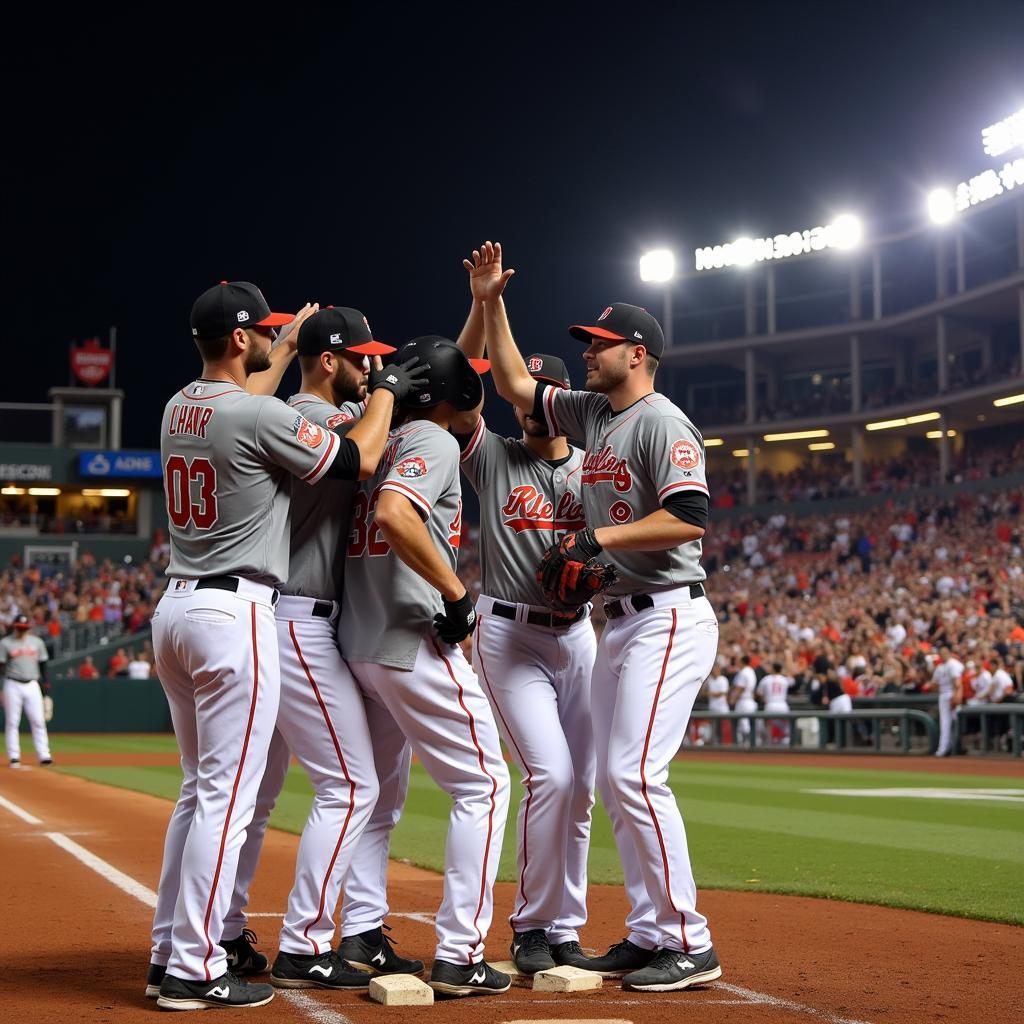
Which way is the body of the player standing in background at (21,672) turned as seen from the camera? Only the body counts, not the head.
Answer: toward the camera

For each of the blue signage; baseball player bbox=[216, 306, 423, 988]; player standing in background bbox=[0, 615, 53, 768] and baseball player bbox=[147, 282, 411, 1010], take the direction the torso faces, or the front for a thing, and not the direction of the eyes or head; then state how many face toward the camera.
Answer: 2

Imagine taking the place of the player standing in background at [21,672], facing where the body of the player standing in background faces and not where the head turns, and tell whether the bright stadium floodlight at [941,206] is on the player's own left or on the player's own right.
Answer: on the player's own left

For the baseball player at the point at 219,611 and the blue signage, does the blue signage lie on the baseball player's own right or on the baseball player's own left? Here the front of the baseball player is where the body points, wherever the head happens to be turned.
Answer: on the baseball player's own left

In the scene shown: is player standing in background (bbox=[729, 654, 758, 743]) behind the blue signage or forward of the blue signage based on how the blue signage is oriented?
forward

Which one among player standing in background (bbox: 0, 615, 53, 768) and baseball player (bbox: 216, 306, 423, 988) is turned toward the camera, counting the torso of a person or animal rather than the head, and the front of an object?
the player standing in background

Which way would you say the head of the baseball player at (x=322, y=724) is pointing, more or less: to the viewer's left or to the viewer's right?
to the viewer's right

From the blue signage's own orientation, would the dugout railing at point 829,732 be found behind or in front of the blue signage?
in front

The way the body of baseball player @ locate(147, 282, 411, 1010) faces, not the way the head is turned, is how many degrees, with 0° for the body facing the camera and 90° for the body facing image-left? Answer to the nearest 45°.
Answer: approximately 225°

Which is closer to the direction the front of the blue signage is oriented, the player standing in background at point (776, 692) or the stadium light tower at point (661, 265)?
the player standing in background

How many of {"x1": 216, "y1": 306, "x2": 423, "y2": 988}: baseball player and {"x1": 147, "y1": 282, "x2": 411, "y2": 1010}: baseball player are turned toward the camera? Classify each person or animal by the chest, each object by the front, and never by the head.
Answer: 0

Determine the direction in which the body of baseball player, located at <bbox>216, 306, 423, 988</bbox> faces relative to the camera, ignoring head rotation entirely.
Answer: to the viewer's right

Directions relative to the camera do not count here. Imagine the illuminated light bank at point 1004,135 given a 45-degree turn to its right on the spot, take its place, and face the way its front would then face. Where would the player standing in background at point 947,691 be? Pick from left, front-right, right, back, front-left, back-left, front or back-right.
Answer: left

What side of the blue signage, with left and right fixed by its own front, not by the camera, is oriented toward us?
front

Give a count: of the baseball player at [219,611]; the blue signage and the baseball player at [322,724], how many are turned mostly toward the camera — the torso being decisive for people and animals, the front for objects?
1

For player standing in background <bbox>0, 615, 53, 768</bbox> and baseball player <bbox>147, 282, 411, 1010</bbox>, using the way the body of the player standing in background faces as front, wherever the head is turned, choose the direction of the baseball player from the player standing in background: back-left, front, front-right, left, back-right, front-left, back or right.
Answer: front

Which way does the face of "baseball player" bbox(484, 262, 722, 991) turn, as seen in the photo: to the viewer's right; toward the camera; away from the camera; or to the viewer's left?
to the viewer's left
